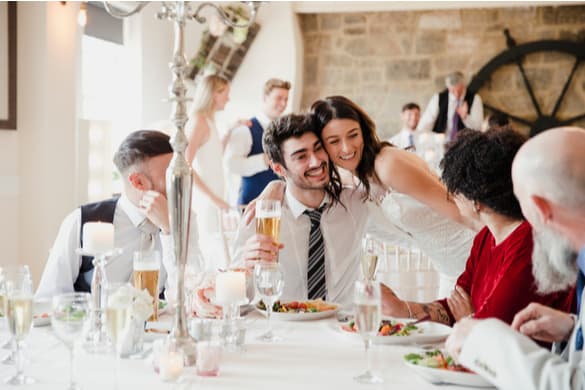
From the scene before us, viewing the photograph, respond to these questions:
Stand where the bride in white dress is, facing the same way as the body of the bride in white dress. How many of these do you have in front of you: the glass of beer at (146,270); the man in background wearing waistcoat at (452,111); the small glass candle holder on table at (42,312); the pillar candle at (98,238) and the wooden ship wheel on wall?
3

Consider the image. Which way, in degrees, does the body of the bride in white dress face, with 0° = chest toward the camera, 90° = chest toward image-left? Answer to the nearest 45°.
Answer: approximately 45°

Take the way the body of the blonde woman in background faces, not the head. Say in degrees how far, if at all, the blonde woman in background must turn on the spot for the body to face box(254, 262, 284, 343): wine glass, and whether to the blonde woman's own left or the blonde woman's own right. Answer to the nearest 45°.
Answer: approximately 90° to the blonde woman's own right

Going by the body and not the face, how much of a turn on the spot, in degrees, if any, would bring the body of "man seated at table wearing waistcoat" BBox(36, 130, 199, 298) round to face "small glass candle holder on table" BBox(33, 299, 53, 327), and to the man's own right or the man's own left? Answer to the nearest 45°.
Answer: approximately 90° to the man's own right

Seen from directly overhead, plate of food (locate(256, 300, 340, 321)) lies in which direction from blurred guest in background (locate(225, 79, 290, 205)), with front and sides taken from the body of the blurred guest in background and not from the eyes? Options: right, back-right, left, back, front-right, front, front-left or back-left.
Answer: front-right

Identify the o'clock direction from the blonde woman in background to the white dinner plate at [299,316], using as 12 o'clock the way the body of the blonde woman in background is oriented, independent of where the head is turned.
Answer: The white dinner plate is roughly at 3 o'clock from the blonde woman in background.

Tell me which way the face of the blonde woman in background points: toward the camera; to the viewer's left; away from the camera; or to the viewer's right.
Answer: to the viewer's right

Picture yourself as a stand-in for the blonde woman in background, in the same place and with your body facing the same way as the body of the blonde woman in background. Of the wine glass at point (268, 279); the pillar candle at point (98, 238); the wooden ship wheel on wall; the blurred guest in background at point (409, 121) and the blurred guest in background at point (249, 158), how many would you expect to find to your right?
2

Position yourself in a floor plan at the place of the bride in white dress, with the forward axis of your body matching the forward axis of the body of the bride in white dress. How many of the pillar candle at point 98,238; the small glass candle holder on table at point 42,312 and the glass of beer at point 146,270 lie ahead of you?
3

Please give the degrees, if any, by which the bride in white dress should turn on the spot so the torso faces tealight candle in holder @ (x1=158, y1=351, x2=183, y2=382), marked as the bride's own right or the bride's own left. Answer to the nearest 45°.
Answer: approximately 45° to the bride's own left

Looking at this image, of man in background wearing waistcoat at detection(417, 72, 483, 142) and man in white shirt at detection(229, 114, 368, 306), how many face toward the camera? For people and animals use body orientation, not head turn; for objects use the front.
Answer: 2
